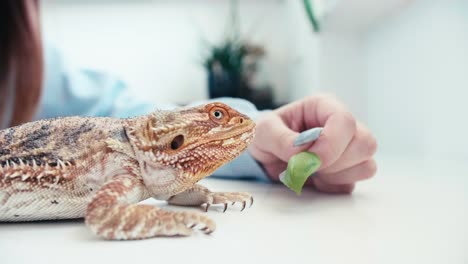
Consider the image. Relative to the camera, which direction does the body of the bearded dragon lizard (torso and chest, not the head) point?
to the viewer's right
